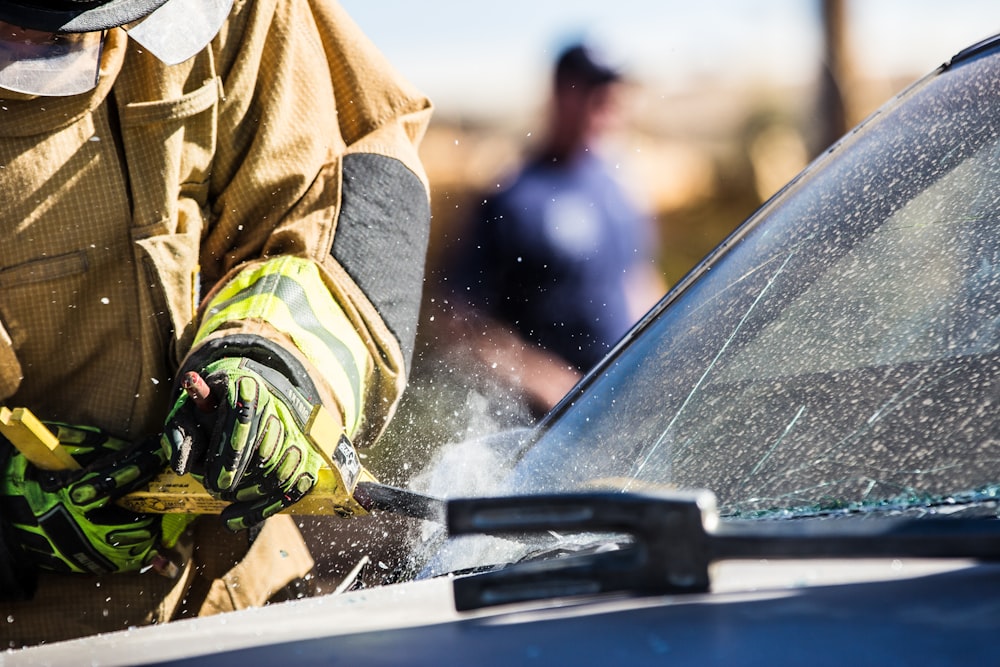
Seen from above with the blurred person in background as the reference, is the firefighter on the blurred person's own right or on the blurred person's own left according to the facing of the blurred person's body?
on the blurred person's own right

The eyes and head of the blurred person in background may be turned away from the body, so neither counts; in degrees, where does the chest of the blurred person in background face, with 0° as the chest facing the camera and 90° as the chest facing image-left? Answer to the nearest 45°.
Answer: approximately 315°

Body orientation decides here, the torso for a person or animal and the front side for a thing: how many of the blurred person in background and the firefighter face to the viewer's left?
0
